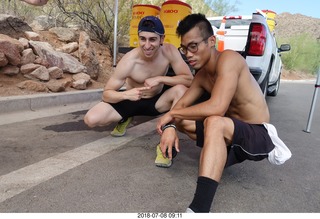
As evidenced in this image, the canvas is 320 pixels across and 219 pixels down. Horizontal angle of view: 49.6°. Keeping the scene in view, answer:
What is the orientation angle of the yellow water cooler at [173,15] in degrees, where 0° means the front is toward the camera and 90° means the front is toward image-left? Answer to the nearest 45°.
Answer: approximately 0°

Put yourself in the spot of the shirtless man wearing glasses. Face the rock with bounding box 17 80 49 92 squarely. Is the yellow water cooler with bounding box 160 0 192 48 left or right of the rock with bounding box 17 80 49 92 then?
right

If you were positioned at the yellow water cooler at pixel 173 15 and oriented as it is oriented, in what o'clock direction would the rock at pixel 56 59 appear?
The rock is roughly at 4 o'clock from the yellow water cooler.

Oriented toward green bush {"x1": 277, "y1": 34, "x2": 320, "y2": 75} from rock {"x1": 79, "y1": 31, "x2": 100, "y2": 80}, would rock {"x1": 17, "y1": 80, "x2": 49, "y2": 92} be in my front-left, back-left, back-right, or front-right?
back-right

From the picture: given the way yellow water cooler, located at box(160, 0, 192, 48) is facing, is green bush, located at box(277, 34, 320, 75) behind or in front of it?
behind

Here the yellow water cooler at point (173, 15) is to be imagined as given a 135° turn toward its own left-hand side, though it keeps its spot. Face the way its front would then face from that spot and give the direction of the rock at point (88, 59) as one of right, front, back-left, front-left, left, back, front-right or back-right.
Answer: left

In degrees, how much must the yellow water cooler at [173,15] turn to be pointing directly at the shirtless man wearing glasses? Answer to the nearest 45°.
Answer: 0° — it already faces them

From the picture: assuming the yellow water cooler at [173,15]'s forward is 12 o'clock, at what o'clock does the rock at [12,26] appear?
The rock is roughly at 4 o'clock from the yellow water cooler.

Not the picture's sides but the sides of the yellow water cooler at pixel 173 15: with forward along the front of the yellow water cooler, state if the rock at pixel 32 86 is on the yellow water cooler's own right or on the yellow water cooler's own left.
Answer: on the yellow water cooler's own right
